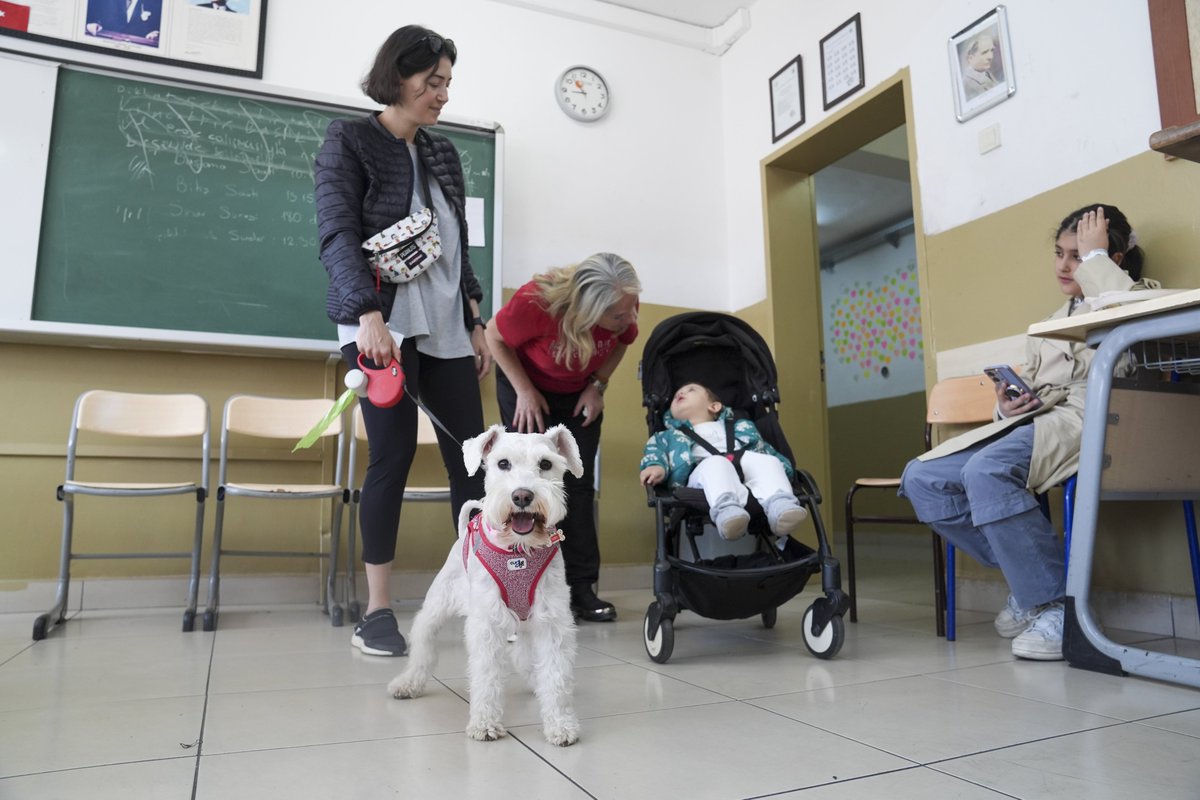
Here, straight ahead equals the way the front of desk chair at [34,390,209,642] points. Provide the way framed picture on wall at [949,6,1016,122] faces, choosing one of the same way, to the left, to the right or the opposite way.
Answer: to the right

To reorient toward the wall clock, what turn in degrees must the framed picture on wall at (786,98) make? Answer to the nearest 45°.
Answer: approximately 45° to its right

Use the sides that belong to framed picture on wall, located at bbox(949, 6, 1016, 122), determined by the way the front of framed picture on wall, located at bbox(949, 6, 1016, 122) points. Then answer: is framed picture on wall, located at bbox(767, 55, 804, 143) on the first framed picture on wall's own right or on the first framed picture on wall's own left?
on the first framed picture on wall's own right

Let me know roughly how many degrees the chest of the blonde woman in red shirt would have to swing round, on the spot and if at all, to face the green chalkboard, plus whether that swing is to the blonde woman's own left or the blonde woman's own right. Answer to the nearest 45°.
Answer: approximately 180°

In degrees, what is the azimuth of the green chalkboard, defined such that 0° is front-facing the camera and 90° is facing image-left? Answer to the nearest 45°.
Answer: approximately 0°

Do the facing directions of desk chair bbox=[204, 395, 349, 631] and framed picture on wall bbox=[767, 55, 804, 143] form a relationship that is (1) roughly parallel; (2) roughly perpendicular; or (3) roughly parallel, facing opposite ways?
roughly perpendicular

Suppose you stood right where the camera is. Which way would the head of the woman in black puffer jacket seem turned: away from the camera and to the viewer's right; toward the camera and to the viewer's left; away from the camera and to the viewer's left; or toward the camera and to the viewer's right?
toward the camera and to the viewer's right

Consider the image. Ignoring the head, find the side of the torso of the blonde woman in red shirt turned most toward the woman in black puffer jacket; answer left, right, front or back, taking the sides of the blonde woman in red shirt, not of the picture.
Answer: right

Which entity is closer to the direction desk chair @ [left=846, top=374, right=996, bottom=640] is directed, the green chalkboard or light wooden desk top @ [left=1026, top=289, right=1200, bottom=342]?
the green chalkboard

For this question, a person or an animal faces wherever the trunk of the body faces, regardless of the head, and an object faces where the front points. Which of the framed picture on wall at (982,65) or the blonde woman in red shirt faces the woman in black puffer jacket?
the framed picture on wall
